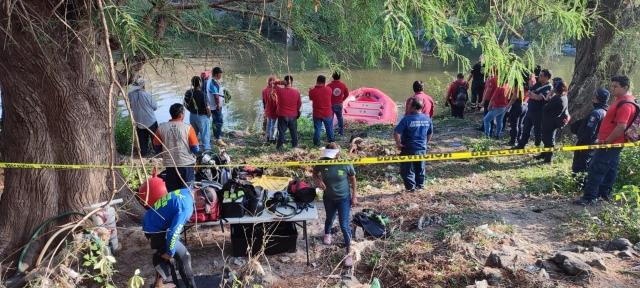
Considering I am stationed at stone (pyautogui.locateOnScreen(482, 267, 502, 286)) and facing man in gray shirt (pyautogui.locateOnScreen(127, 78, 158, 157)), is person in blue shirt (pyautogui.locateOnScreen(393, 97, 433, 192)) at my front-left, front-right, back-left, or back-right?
front-right

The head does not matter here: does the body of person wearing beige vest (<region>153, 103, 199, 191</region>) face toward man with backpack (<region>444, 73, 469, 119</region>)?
no

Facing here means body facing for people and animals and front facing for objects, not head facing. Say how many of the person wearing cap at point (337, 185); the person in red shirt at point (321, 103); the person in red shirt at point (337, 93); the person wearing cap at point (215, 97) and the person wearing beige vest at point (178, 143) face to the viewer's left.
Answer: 0

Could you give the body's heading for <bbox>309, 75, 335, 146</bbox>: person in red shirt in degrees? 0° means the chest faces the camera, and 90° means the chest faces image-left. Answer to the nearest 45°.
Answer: approximately 180°

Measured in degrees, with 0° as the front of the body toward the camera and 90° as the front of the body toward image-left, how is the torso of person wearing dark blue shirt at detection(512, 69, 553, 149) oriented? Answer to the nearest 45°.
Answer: approximately 45°

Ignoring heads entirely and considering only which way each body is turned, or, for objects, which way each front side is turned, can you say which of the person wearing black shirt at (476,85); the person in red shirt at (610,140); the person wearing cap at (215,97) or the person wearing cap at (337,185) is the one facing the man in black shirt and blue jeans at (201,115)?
the person in red shirt

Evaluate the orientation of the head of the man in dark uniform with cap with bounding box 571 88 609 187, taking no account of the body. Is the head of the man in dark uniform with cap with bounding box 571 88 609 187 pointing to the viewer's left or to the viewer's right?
to the viewer's left

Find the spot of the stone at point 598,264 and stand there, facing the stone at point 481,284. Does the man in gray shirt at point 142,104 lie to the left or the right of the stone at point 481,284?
right

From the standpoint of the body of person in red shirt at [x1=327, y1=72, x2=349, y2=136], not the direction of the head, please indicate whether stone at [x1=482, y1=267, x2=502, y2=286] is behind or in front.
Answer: behind

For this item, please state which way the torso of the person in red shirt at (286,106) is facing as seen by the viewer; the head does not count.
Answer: away from the camera

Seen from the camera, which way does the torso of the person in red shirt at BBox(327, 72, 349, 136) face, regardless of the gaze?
away from the camera

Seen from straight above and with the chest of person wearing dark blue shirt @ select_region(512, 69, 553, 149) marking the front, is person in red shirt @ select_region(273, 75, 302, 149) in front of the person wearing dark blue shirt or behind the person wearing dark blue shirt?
in front

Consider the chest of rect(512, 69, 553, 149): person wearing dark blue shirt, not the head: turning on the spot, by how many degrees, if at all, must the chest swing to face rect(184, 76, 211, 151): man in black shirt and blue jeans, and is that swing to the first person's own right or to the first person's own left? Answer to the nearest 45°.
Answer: approximately 45° to the first person's own right

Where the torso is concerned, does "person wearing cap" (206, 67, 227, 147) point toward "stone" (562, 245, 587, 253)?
no

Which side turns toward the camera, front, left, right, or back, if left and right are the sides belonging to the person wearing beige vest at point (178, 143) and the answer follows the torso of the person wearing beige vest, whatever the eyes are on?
back

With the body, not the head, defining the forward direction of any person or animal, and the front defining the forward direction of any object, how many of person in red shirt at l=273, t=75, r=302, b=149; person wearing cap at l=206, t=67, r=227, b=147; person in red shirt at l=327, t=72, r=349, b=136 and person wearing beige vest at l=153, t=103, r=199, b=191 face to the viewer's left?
0
